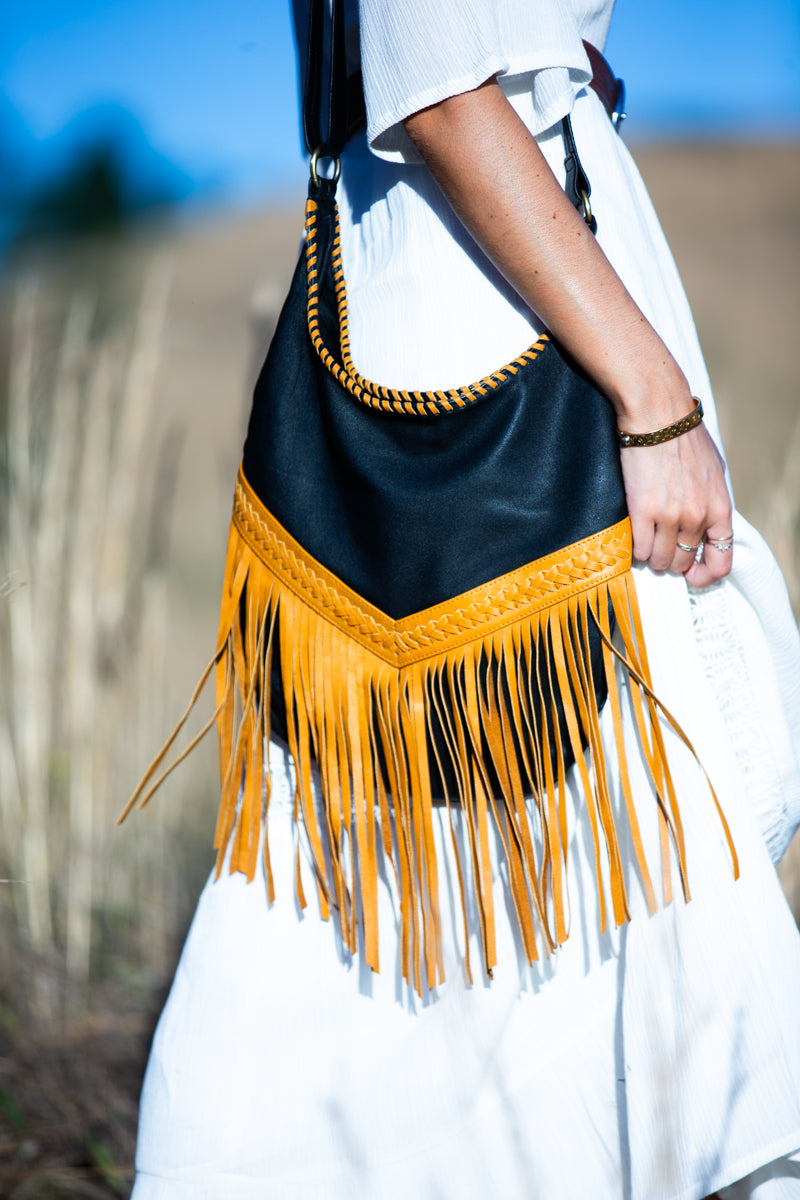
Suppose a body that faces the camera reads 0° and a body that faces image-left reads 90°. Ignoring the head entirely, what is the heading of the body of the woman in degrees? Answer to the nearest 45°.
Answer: approximately 270°
